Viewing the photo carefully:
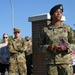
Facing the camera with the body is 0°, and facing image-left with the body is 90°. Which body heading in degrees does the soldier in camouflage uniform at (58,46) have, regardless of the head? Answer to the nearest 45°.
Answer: approximately 315°

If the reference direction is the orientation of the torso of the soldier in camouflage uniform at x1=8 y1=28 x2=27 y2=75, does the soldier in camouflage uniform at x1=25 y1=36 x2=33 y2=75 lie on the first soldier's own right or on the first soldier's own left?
on the first soldier's own left

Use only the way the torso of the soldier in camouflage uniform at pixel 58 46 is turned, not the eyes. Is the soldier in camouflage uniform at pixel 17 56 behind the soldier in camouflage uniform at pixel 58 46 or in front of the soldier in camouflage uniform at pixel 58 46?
behind

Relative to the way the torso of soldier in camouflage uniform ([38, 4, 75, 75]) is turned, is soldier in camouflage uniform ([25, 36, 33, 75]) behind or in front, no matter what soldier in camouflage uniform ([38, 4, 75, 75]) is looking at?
behind

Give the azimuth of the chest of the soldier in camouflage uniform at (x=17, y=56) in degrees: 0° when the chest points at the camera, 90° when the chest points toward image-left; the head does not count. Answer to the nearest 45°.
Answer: approximately 0°
